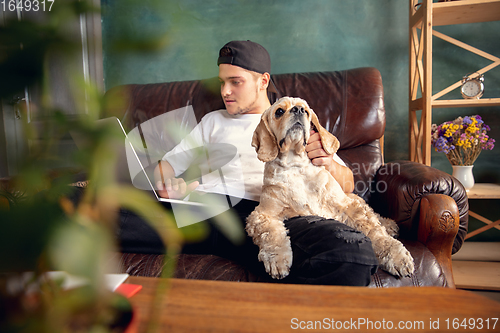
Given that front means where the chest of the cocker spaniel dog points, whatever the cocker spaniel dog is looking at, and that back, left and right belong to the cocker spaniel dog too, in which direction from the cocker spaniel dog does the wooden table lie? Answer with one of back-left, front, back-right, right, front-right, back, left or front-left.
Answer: front

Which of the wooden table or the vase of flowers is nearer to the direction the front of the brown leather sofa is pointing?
the wooden table

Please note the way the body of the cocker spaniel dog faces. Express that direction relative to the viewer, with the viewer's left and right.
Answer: facing the viewer

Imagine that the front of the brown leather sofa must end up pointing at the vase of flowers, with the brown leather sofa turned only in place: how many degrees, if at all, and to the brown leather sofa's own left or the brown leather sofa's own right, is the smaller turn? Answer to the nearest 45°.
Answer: approximately 135° to the brown leather sofa's own left

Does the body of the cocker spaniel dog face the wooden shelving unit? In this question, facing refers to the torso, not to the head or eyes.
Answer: no

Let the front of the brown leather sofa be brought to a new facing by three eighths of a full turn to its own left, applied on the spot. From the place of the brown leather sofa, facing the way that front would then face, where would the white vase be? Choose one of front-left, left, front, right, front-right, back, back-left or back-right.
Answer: front

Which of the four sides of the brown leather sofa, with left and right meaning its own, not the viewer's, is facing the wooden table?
front

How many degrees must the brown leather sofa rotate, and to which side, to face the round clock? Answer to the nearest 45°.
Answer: approximately 135° to its left

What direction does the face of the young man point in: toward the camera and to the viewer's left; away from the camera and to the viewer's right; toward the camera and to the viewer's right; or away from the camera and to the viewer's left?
toward the camera and to the viewer's left

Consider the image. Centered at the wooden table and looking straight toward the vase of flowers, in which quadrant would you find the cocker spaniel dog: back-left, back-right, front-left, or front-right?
front-left

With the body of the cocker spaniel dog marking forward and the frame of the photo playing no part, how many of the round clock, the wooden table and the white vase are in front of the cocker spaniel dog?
1

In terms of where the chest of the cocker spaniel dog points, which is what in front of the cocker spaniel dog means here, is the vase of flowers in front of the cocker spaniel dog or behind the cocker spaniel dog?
behind

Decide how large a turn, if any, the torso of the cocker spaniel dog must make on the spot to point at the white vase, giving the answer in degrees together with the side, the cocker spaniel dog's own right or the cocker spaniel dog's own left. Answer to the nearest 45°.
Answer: approximately 135° to the cocker spaniel dog's own left

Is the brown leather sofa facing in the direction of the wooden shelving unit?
no
